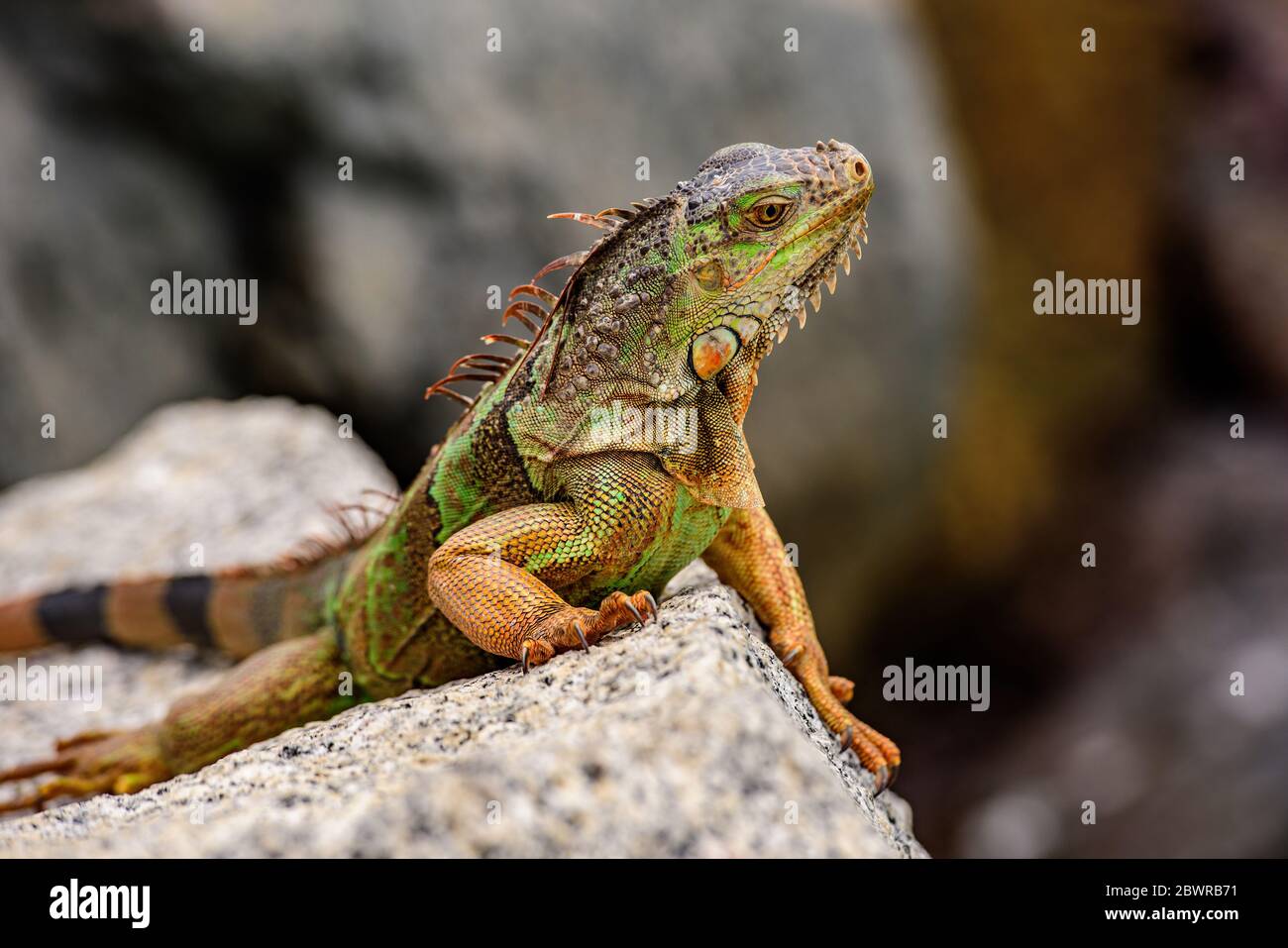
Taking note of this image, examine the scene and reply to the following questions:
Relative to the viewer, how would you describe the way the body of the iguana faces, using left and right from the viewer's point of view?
facing the viewer and to the right of the viewer

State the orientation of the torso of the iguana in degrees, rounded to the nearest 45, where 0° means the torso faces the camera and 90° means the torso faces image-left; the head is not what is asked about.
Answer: approximately 315°
